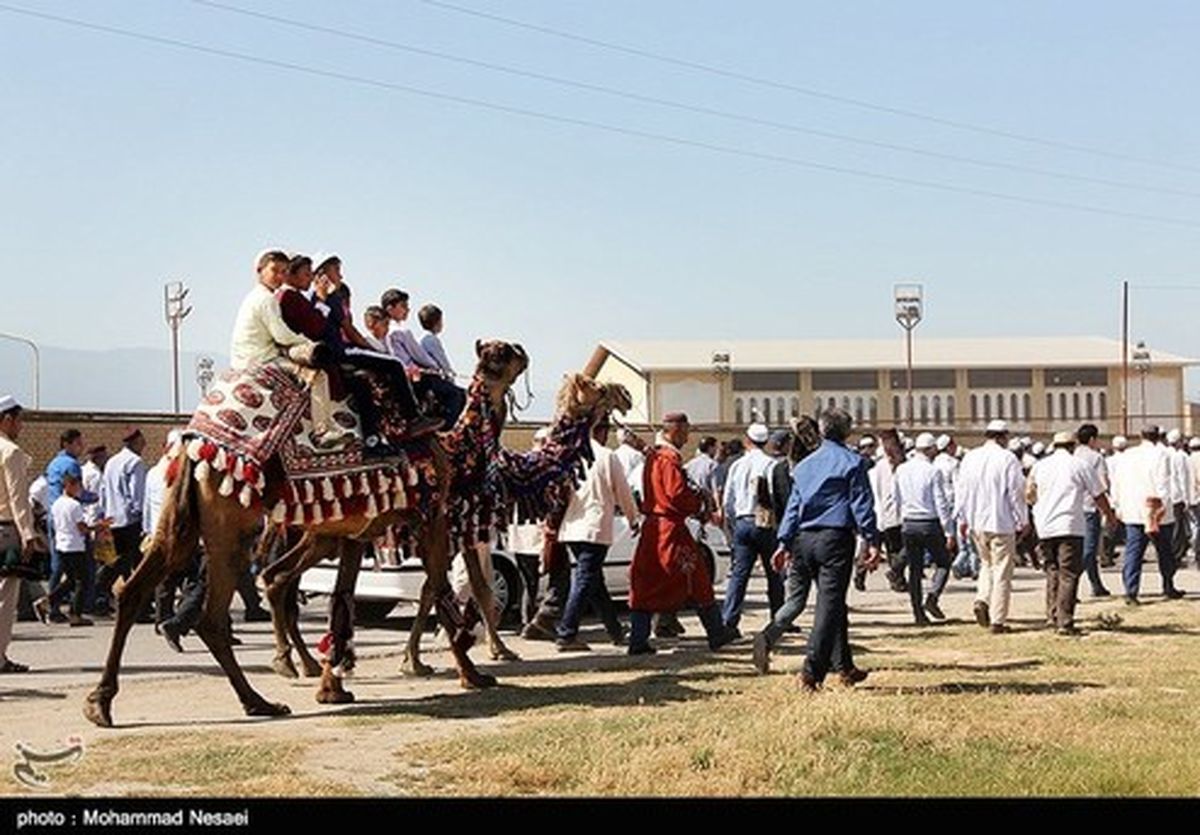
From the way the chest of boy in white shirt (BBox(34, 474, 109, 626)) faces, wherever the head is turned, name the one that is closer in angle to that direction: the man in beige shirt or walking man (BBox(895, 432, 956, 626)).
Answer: the walking man

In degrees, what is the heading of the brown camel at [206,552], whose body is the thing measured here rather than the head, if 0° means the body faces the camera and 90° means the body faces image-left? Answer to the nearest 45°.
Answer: approximately 270°

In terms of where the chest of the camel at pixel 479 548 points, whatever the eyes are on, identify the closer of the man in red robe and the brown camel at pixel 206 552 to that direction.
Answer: the man in red robe

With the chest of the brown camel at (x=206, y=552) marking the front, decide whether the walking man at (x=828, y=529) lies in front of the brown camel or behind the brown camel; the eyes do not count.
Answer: in front

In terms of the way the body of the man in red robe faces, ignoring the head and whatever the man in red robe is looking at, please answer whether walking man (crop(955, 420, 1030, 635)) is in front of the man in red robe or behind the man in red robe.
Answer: in front

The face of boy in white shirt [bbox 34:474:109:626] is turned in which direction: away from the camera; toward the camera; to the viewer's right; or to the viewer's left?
to the viewer's right

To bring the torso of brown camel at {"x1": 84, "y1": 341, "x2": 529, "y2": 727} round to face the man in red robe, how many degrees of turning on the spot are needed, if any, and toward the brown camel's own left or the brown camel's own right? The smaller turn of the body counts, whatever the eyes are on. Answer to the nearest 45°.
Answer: approximately 45° to the brown camel's own left

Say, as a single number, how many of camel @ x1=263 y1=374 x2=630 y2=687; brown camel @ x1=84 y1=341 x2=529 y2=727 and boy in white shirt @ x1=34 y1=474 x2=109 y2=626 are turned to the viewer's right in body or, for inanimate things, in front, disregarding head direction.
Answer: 3

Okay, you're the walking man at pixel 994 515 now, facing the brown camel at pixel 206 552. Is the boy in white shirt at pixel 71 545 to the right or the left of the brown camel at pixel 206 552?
right

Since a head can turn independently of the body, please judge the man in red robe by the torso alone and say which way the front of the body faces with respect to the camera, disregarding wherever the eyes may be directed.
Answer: to the viewer's right

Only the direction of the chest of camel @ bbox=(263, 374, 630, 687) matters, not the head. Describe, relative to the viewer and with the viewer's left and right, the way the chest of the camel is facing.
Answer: facing to the right of the viewer
